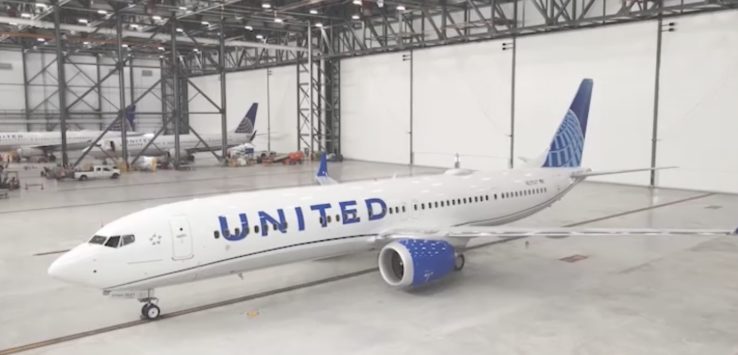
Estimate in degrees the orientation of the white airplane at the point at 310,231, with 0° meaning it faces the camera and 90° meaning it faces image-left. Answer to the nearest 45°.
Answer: approximately 45°
